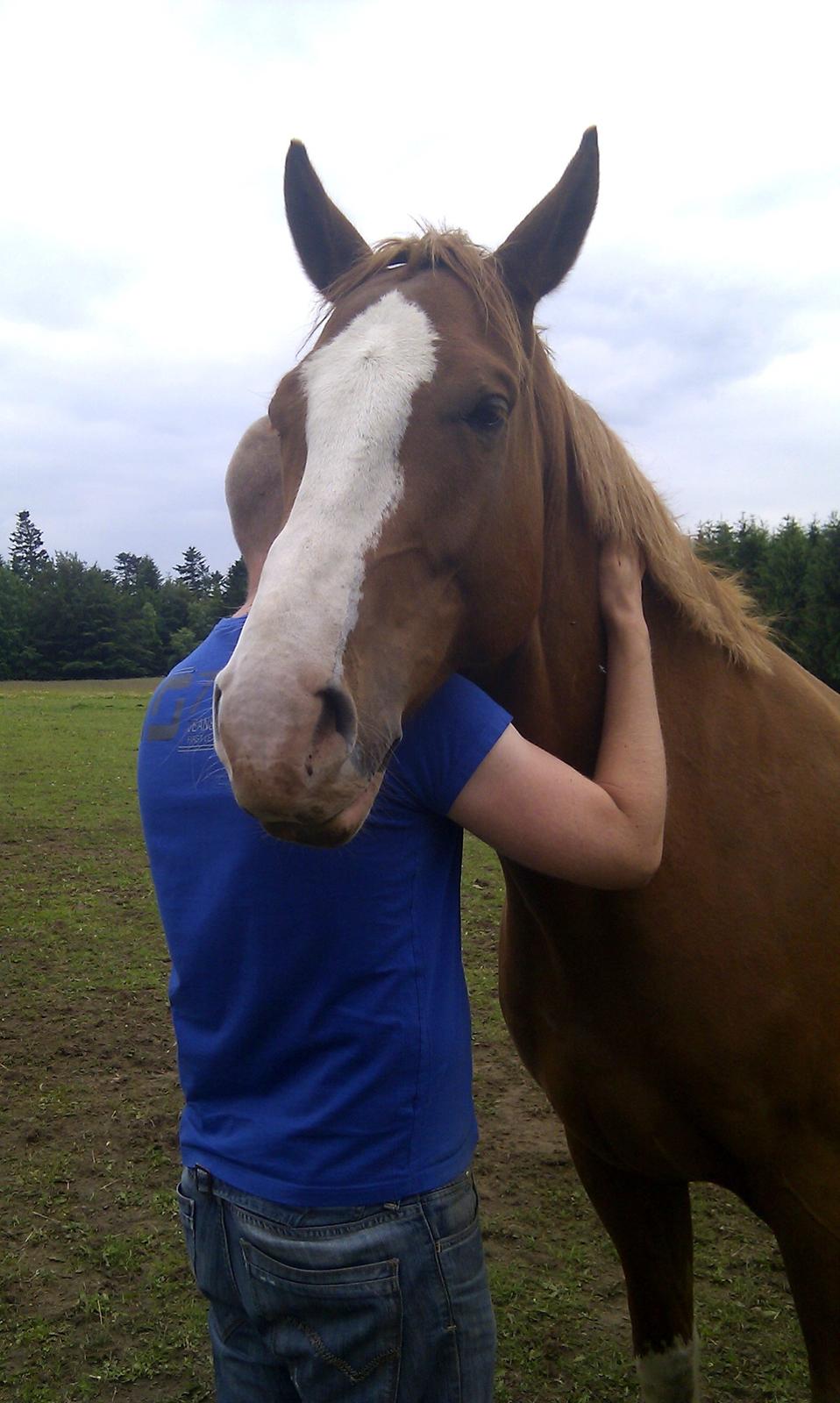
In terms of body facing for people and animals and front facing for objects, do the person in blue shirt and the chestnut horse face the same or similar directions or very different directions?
very different directions

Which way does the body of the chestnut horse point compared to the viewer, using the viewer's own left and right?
facing the viewer and to the left of the viewer

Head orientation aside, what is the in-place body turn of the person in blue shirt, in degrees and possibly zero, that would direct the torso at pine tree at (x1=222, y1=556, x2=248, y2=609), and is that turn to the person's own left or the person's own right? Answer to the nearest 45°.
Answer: approximately 45° to the person's own left

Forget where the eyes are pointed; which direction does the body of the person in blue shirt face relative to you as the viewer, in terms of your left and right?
facing away from the viewer and to the right of the viewer

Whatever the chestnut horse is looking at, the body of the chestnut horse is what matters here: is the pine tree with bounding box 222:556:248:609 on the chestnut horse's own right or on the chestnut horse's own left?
on the chestnut horse's own right
